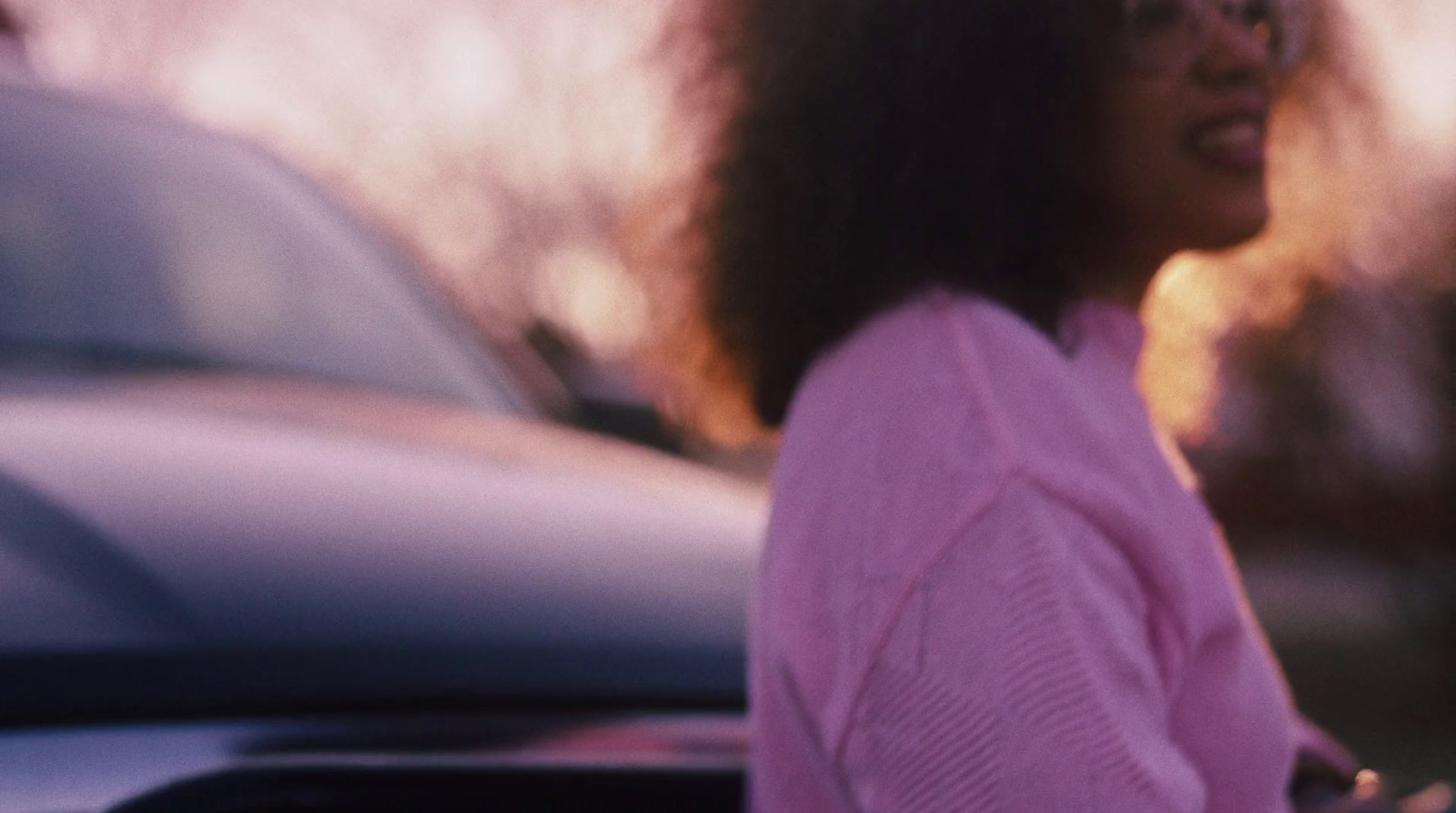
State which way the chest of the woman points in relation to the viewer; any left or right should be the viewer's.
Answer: facing to the right of the viewer
